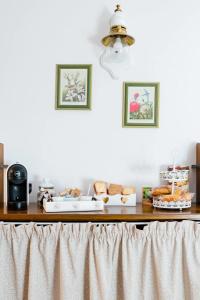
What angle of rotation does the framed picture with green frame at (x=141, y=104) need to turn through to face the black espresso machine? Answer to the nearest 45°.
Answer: approximately 45° to its right

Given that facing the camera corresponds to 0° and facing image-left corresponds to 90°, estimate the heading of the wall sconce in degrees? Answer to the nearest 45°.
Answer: approximately 0°

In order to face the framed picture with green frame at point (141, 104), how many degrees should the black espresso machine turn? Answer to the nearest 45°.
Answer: approximately 90° to its left

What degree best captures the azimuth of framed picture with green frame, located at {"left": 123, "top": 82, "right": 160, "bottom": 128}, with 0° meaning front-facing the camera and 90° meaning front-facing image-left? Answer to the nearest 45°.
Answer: approximately 0°
